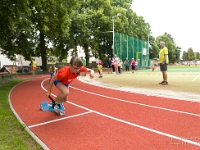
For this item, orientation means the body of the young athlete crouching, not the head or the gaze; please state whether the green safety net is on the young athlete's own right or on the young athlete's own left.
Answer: on the young athlete's own left

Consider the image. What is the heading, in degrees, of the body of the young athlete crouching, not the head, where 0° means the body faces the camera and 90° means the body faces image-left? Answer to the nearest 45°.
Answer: approximately 315°
